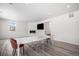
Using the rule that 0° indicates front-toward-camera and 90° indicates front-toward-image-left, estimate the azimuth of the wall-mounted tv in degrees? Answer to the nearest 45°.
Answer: approximately 0°
